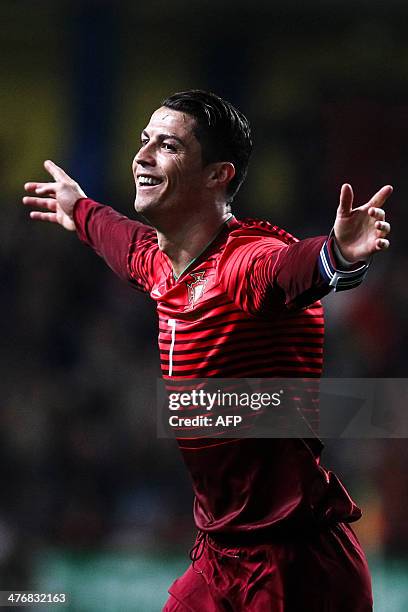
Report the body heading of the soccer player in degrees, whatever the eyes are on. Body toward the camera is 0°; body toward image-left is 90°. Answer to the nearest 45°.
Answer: approximately 45°
